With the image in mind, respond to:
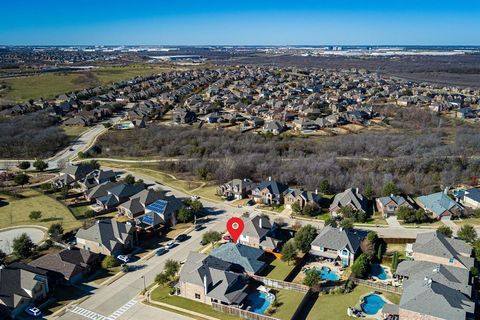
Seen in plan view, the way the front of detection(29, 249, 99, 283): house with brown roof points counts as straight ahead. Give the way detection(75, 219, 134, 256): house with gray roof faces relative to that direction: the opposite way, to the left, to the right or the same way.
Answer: the same way

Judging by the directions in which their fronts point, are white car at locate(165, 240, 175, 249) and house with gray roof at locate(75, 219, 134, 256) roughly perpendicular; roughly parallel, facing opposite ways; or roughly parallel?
roughly perpendicular

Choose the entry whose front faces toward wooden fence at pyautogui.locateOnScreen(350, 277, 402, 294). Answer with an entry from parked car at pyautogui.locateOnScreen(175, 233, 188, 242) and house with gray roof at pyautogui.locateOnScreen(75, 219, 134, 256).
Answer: the house with gray roof

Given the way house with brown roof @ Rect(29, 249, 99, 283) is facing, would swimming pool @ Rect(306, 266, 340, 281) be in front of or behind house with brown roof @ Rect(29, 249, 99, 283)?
in front

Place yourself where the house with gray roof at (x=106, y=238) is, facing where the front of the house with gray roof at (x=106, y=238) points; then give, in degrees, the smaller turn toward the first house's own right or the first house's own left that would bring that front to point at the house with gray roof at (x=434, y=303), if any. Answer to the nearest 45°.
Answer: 0° — it already faces it

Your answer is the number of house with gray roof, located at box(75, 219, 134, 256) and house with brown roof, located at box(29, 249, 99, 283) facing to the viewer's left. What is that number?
0
